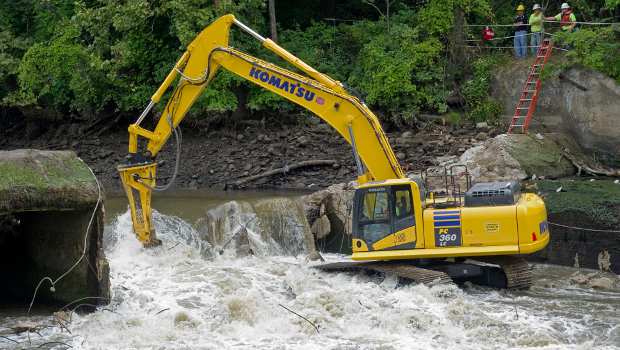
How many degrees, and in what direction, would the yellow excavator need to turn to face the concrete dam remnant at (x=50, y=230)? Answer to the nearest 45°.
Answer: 0° — it already faces it

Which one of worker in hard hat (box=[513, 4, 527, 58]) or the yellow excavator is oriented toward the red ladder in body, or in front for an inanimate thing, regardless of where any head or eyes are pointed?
the worker in hard hat

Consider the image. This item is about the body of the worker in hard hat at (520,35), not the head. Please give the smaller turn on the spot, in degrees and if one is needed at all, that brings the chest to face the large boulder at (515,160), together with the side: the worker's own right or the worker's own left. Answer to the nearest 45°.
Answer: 0° — they already face it

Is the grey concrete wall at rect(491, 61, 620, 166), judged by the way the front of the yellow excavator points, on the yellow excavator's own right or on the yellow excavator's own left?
on the yellow excavator's own right

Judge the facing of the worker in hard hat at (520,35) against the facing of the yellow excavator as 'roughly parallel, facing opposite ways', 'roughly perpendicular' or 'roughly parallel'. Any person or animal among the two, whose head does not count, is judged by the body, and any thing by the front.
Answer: roughly perpendicular

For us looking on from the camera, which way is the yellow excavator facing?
facing to the left of the viewer

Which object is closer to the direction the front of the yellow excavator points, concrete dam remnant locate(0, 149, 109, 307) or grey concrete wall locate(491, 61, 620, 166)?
the concrete dam remnant

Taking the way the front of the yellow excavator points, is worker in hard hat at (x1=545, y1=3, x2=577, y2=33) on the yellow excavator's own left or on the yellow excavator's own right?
on the yellow excavator's own right

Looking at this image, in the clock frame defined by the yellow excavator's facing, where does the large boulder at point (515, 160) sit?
The large boulder is roughly at 4 o'clock from the yellow excavator.

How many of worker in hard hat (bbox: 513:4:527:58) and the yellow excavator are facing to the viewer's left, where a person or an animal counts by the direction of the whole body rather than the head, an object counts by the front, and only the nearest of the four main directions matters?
1
